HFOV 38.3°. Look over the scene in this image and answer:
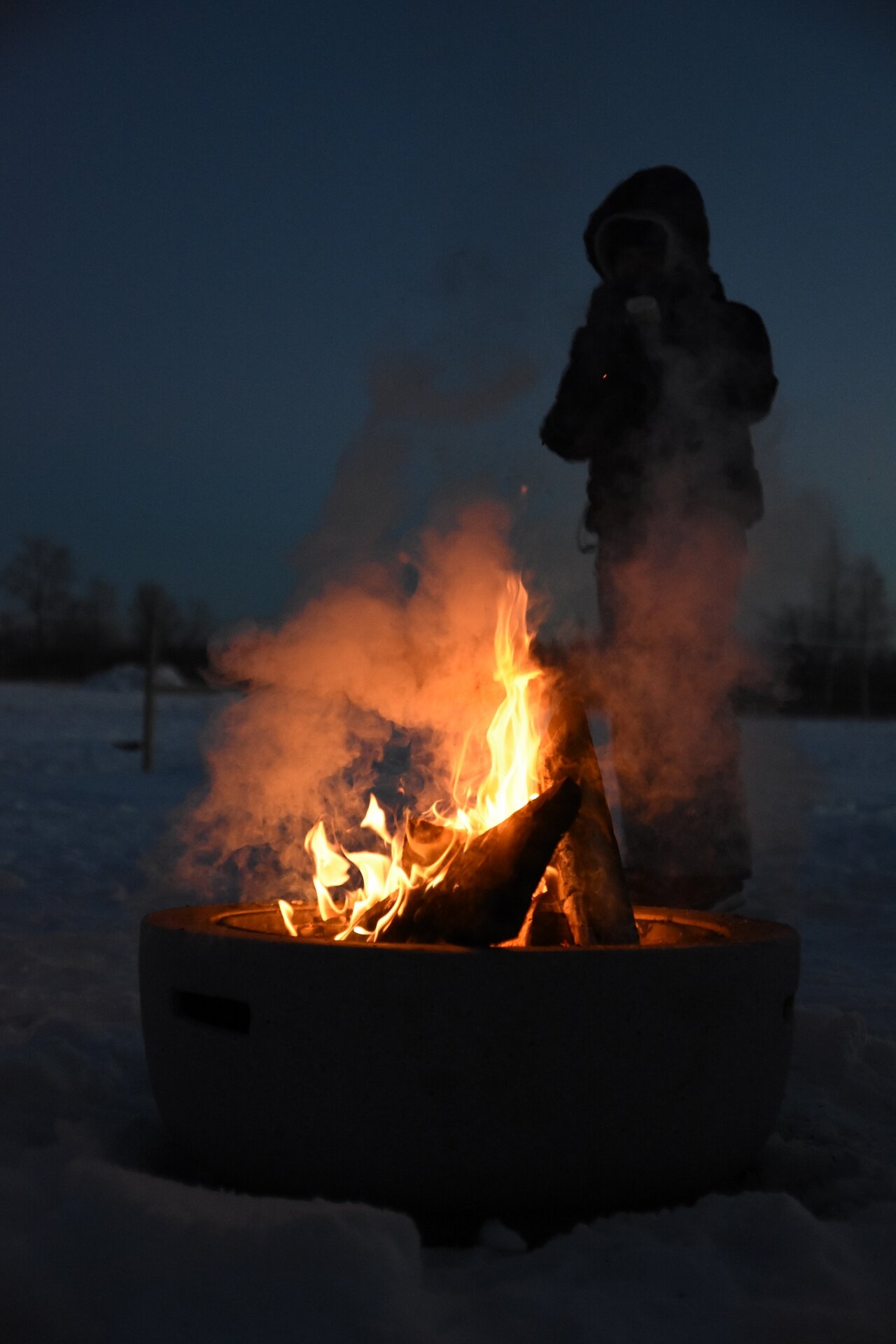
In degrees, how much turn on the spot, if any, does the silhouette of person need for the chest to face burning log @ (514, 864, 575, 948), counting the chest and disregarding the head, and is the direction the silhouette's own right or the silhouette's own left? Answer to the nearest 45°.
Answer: approximately 45° to the silhouette's own left

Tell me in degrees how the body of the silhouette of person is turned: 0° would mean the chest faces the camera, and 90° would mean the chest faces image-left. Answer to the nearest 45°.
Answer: approximately 45°

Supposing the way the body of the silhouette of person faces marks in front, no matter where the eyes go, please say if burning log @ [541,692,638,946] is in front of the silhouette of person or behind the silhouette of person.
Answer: in front

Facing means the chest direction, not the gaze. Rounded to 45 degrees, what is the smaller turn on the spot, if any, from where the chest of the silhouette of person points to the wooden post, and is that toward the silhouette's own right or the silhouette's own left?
approximately 90° to the silhouette's own right
